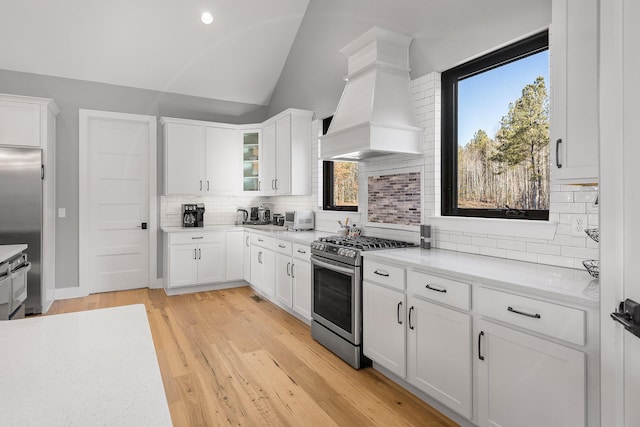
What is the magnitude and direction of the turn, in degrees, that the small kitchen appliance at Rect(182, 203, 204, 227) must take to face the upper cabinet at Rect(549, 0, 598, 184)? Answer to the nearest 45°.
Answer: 0° — it already faces it

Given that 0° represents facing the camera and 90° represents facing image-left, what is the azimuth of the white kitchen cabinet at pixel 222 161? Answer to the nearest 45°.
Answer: approximately 0°

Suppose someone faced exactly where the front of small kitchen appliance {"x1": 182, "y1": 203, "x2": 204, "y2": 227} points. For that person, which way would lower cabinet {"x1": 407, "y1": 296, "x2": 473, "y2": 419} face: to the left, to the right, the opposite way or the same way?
to the right

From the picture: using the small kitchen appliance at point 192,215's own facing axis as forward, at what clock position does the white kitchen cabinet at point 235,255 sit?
The white kitchen cabinet is roughly at 10 o'clock from the small kitchen appliance.

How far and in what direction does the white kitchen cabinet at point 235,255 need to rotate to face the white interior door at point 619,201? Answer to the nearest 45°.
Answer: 0° — it already faces it

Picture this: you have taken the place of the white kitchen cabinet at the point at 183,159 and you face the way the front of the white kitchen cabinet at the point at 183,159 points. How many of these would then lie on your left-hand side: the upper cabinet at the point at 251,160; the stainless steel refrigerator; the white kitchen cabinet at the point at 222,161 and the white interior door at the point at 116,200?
2
